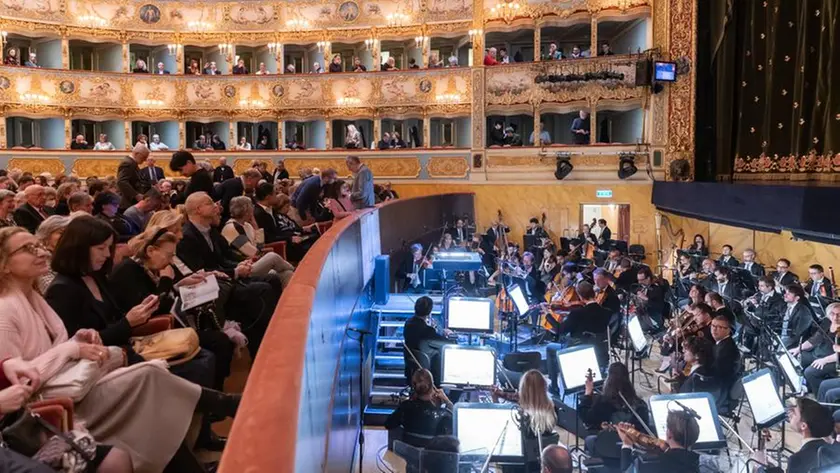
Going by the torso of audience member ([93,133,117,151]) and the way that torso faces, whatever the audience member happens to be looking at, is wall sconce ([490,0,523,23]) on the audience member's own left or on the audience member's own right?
on the audience member's own left

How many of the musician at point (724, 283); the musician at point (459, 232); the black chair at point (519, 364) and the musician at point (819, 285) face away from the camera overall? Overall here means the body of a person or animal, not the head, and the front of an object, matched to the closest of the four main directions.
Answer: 1

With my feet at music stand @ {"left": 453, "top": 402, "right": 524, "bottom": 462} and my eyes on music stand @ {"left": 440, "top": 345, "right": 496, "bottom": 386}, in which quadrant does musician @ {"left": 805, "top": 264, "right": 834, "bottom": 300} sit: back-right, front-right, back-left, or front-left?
front-right

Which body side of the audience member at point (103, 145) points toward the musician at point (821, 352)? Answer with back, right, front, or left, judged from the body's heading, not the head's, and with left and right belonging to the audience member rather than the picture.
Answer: front

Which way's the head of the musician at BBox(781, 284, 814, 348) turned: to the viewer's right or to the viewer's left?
to the viewer's left

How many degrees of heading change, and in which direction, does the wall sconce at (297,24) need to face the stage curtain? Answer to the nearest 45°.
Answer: approximately 45° to its left

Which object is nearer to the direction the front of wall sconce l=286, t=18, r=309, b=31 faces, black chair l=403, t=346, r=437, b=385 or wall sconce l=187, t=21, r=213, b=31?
the black chair

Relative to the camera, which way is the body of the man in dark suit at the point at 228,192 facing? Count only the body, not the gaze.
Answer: to the viewer's right

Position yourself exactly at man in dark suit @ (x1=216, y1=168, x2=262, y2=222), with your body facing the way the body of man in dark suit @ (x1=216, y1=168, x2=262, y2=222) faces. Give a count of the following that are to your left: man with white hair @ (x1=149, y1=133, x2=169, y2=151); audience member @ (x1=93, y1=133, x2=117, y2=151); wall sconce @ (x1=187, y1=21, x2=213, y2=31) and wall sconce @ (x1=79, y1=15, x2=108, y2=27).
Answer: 4

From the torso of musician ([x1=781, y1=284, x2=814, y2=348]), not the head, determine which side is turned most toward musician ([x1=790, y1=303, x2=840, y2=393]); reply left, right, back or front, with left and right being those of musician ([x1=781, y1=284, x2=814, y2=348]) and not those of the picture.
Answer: left

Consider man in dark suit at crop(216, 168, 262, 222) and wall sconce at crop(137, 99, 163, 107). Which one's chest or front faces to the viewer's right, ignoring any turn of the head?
the man in dark suit

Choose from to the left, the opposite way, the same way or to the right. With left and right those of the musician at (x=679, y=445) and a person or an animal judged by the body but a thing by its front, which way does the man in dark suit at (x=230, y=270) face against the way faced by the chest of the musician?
to the right

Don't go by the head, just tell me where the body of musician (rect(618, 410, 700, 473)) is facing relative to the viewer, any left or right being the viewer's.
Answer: facing away from the viewer and to the left of the viewer

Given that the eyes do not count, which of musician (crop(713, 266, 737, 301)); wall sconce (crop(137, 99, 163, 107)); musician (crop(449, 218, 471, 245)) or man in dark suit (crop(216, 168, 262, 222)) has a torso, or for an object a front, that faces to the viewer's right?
the man in dark suit

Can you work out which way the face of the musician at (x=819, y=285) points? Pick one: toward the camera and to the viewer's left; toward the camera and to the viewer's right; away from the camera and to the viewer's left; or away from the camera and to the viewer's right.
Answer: toward the camera and to the viewer's left

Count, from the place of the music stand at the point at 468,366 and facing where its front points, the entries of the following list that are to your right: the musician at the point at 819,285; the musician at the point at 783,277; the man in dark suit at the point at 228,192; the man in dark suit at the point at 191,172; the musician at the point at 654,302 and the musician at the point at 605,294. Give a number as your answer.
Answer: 2

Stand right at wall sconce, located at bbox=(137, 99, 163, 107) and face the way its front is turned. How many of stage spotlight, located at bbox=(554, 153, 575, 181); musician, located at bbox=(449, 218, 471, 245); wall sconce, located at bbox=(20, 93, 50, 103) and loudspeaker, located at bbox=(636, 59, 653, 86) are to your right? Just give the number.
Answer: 1
